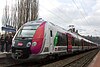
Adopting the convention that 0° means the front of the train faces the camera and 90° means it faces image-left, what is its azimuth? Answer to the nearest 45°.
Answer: approximately 45°
